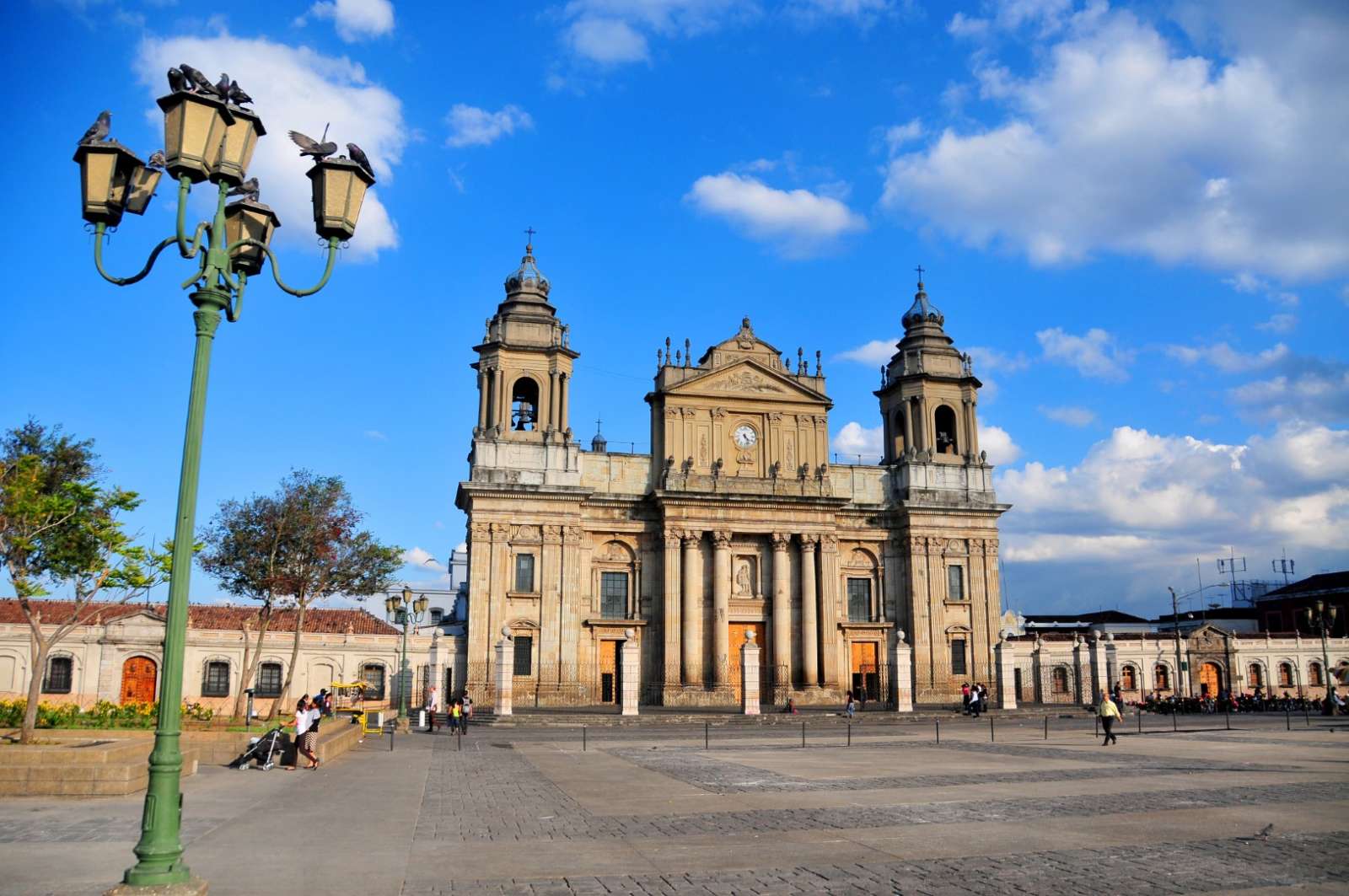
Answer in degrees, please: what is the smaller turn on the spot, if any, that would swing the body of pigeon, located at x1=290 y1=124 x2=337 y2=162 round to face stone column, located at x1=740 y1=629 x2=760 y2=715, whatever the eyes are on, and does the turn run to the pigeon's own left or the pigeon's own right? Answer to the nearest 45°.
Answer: approximately 45° to the pigeon's own left

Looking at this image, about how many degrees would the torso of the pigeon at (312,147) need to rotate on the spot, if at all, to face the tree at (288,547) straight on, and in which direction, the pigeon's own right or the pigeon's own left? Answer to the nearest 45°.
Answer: approximately 90° to the pigeon's own left

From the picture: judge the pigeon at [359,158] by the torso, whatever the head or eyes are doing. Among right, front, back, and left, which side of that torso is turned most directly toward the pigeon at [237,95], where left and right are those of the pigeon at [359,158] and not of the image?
front

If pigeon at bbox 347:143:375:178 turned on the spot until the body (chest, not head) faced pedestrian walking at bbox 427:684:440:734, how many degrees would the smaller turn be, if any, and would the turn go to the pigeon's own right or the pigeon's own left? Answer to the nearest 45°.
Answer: approximately 90° to the pigeon's own right

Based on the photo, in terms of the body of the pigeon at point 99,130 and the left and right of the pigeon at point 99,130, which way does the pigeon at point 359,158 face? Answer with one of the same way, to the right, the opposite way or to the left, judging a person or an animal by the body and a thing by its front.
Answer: the opposite way

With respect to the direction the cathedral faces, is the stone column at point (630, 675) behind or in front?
in front

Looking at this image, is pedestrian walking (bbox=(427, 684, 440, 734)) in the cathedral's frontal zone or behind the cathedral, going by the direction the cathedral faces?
frontal zone

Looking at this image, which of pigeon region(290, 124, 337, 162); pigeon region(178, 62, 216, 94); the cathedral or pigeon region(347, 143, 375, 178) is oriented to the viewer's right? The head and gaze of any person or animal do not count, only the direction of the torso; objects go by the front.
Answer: pigeon region(290, 124, 337, 162)

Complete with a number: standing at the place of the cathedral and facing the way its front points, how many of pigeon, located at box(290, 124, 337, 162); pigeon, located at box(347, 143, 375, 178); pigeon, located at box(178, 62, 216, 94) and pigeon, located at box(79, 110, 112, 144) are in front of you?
4

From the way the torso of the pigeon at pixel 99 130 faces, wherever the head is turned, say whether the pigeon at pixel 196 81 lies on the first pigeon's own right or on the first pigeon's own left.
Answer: on the first pigeon's own right

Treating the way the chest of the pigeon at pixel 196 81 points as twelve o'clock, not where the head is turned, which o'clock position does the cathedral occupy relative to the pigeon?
The cathedral is roughly at 4 o'clock from the pigeon.
